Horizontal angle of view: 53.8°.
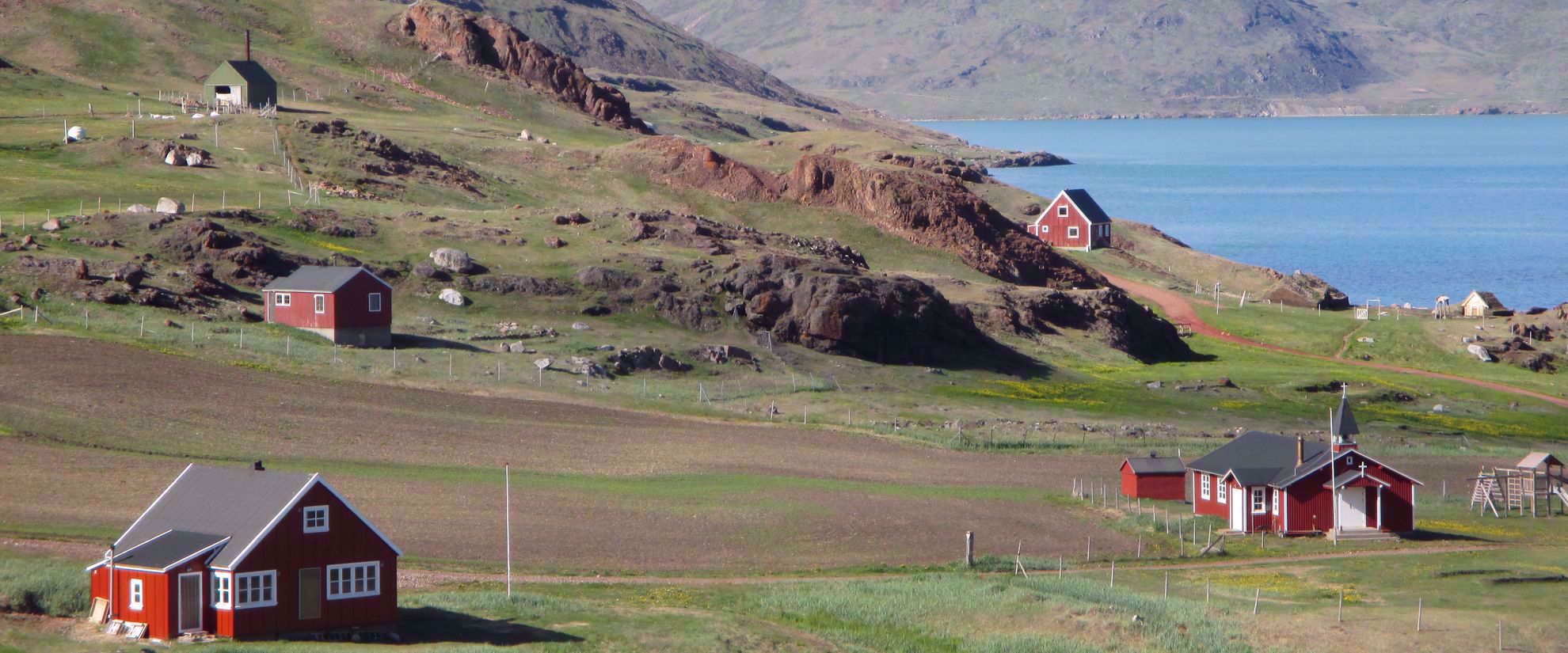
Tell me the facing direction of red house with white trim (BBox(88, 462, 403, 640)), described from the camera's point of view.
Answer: facing the viewer and to the right of the viewer
